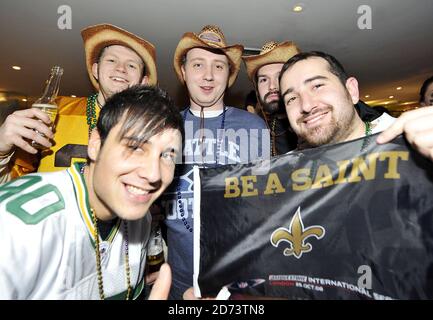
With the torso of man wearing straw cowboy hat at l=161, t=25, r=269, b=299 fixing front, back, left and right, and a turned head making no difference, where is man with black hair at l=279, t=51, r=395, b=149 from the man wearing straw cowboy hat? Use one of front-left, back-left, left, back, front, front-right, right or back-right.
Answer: front-left

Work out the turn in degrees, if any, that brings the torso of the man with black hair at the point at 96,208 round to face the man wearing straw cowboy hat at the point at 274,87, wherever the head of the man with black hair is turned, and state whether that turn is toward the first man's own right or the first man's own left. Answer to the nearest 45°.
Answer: approximately 90° to the first man's own left

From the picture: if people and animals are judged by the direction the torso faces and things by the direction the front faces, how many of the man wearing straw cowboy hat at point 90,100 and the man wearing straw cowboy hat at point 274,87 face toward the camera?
2

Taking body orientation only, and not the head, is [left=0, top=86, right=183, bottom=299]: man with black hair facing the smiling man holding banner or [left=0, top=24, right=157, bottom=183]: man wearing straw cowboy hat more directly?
the smiling man holding banner

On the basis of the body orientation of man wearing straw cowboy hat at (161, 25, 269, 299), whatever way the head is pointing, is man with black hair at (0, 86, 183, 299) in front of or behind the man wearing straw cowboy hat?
in front

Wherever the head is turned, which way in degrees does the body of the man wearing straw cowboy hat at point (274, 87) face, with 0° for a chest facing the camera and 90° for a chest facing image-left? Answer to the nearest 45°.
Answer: approximately 0°

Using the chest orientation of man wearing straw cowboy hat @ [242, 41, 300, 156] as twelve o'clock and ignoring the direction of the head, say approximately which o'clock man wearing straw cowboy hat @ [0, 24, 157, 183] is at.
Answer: man wearing straw cowboy hat @ [0, 24, 157, 183] is roughly at 2 o'clock from man wearing straw cowboy hat @ [242, 41, 300, 156].

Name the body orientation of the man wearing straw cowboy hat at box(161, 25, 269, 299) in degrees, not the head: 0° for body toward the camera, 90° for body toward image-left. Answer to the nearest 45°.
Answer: approximately 0°

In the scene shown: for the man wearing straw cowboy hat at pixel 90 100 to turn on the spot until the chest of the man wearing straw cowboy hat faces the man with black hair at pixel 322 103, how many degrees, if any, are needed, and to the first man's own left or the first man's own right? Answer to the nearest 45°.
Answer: approximately 45° to the first man's own left
